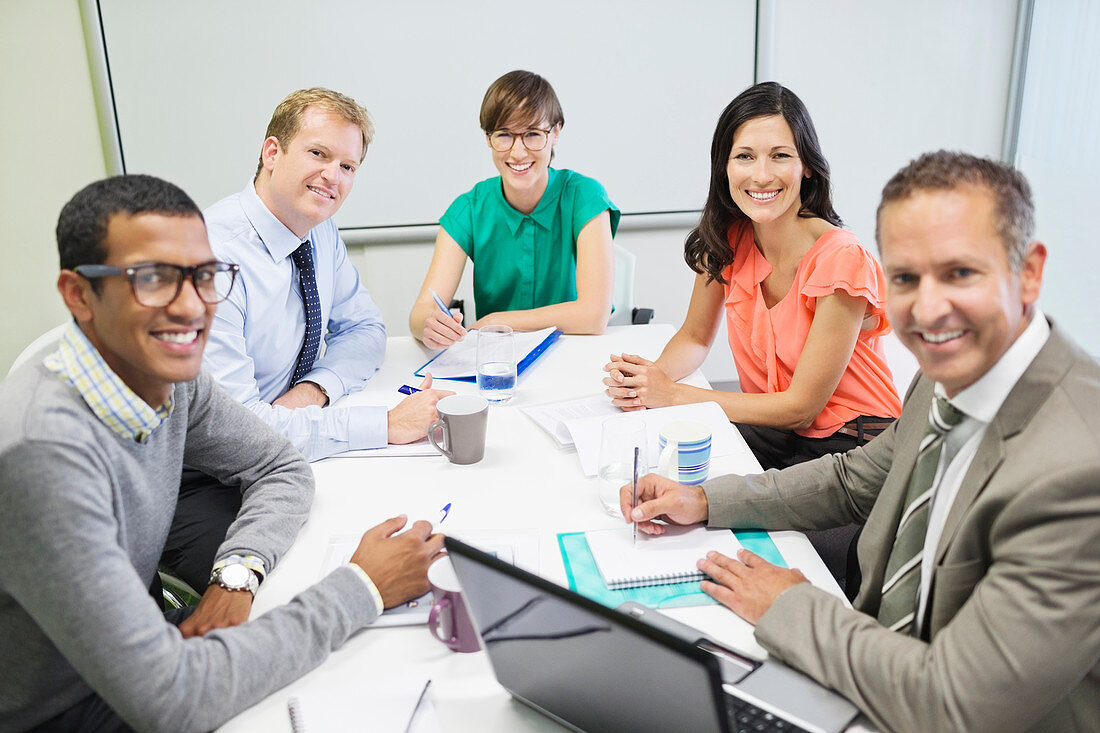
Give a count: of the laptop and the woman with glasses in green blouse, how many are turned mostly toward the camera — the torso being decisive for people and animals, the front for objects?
1

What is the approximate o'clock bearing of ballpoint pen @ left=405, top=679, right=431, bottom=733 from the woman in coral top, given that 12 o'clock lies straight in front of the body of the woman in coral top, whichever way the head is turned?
The ballpoint pen is roughly at 11 o'clock from the woman in coral top.

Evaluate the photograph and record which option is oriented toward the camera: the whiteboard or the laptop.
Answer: the whiteboard

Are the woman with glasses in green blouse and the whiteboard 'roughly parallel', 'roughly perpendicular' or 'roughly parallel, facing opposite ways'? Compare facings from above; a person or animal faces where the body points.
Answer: roughly parallel

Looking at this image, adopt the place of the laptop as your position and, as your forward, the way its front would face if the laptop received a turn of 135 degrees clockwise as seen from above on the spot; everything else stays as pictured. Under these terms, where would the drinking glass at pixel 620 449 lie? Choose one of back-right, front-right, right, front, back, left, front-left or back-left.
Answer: back

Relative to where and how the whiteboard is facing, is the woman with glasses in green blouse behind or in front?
in front

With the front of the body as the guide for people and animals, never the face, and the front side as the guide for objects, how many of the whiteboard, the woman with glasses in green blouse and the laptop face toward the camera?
2

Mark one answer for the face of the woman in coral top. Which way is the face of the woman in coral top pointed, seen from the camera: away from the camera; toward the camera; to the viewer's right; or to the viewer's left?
toward the camera

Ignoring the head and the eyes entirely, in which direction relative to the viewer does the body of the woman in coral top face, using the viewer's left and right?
facing the viewer and to the left of the viewer

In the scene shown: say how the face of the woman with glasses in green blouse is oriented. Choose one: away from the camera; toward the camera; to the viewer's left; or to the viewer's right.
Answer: toward the camera

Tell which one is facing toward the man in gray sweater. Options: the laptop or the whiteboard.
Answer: the whiteboard

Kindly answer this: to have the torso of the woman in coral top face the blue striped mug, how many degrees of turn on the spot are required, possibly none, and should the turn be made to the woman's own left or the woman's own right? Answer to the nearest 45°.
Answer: approximately 45° to the woman's own left

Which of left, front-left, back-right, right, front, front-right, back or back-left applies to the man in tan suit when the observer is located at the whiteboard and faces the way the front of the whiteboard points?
front

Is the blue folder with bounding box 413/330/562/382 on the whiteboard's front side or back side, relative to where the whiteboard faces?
on the front side

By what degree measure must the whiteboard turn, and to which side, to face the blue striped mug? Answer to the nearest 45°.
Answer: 0° — it already faces it

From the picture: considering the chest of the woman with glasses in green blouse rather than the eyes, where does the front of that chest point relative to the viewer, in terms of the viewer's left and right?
facing the viewer

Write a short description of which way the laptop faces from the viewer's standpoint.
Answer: facing away from the viewer and to the right of the viewer

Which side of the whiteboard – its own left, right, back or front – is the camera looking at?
front
